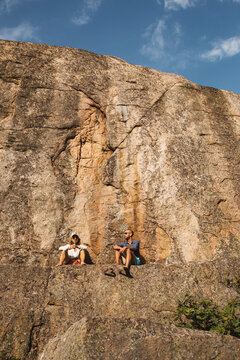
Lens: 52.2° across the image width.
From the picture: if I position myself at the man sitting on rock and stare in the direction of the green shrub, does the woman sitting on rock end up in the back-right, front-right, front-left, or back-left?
back-right

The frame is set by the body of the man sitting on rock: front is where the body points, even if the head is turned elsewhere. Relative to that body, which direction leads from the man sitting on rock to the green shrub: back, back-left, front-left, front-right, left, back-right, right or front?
left

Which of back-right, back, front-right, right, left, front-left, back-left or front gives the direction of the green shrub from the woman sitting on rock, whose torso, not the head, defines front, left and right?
front-left

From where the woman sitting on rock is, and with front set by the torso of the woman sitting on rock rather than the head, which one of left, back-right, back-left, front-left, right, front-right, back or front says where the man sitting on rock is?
left

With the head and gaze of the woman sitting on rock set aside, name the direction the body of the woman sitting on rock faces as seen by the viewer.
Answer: toward the camera

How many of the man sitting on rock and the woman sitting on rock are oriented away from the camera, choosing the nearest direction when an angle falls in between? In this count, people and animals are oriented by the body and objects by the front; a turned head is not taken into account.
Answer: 0

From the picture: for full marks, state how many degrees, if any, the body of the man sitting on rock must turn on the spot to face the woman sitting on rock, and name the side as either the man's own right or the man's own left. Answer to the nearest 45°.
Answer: approximately 45° to the man's own right

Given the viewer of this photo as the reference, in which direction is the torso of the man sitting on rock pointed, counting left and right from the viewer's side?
facing the viewer and to the left of the viewer
